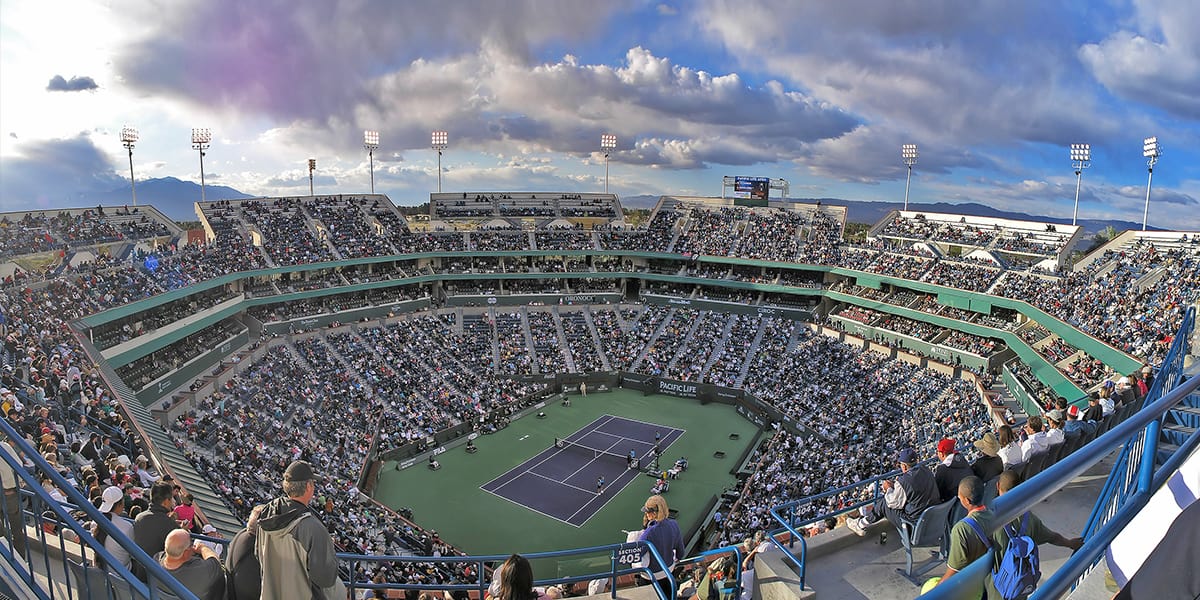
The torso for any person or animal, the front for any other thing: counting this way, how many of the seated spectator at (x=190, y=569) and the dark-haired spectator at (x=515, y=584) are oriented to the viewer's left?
0

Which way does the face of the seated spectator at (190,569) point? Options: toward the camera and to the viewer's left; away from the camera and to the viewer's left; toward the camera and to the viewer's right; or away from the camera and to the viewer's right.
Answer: away from the camera and to the viewer's right

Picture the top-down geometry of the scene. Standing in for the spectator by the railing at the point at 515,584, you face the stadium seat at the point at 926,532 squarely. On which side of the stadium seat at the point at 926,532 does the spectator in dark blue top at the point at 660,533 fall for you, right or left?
left

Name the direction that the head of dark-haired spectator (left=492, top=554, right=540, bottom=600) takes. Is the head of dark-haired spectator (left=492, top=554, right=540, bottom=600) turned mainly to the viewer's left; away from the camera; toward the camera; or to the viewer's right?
away from the camera

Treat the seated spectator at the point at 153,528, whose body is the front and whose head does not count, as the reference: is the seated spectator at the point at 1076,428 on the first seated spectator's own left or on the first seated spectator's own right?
on the first seated spectator's own right

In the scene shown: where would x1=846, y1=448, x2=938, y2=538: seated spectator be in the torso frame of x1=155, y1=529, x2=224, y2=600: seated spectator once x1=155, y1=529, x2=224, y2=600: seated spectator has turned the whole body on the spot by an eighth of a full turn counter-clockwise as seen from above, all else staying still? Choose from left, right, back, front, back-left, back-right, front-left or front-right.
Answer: right

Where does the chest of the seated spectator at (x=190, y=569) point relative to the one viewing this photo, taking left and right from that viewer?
facing away from the viewer and to the right of the viewer

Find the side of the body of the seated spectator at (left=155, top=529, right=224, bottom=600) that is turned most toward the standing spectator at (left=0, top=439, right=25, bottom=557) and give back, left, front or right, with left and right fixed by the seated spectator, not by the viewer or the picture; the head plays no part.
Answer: left

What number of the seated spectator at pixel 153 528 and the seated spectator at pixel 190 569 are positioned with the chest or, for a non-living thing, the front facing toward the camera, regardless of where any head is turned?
0

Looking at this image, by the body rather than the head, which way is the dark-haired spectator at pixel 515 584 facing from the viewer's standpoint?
away from the camera
